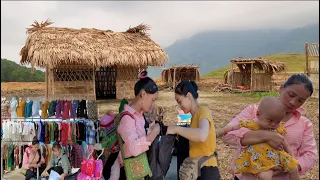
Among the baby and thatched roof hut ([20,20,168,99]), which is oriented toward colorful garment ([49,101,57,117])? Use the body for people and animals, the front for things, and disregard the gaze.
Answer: the thatched roof hut

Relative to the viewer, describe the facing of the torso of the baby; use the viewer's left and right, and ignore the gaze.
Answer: facing the viewer and to the right of the viewer

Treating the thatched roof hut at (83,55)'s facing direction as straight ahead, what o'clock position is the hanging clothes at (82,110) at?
The hanging clothes is roughly at 12 o'clock from the thatched roof hut.

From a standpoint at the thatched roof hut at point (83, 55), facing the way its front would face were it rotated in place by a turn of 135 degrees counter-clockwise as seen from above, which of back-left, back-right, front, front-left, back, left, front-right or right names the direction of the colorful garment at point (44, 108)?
back-right

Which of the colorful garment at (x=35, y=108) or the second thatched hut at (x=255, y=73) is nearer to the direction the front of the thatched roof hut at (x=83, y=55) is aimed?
the colorful garment

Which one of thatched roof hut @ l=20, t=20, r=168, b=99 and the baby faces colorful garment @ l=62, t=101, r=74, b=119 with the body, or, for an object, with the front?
the thatched roof hut

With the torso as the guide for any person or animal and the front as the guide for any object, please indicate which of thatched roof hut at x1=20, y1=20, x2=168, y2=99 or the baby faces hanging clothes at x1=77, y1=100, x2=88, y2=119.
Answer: the thatched roof hut

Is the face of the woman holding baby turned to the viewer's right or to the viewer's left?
to the viewer's left

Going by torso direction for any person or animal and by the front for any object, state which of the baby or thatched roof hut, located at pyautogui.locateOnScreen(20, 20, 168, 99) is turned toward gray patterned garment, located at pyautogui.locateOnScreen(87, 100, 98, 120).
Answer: the thatched roof hut

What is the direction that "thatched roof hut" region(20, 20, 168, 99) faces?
toward the camera

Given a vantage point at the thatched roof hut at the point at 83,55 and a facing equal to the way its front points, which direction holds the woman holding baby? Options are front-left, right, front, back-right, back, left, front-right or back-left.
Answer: front

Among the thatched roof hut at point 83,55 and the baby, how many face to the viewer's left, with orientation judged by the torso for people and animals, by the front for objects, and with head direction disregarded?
0

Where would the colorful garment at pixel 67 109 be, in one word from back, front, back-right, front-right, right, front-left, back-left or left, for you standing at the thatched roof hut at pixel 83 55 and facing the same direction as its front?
front
